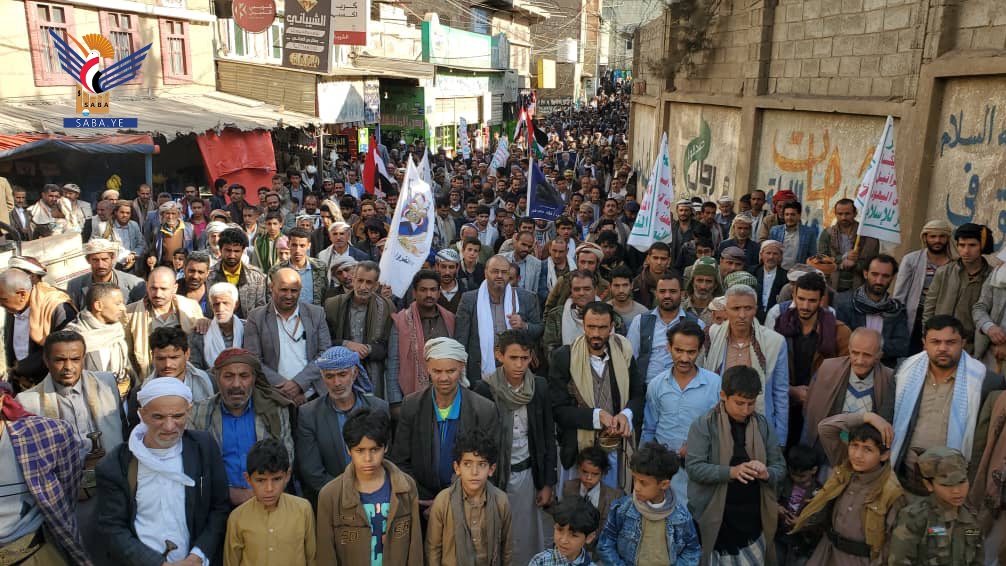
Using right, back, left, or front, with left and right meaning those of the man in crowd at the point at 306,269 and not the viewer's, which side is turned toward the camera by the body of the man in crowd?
front

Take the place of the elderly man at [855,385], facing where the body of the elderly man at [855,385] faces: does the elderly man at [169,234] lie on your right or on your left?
on your right

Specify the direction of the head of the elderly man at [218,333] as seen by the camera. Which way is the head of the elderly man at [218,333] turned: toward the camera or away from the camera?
toward the camera

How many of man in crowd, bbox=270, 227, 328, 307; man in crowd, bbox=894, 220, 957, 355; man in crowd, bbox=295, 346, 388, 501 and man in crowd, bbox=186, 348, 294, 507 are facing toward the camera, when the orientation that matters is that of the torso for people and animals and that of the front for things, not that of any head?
4

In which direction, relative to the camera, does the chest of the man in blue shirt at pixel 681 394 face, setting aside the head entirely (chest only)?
toward the camera

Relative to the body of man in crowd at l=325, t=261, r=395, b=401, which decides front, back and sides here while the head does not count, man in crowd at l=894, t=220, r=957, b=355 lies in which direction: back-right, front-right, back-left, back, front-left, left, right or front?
left

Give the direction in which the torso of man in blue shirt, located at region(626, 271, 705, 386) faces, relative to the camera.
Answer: toward the camera

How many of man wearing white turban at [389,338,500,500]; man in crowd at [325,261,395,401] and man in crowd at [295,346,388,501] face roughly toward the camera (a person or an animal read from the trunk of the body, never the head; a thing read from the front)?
3

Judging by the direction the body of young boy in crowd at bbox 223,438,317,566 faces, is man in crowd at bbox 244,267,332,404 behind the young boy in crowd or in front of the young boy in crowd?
behind

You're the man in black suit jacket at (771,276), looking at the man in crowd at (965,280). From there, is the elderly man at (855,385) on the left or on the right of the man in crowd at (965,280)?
right

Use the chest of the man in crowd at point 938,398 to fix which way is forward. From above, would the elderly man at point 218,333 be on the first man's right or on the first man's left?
on the first man's right

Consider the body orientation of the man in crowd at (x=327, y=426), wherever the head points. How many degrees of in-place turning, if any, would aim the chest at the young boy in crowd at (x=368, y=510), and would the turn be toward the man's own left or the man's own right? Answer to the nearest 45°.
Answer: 0° — they already face them

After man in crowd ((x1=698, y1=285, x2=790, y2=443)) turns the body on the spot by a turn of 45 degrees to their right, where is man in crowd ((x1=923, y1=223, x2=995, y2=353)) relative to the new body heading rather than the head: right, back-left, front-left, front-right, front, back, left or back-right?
back

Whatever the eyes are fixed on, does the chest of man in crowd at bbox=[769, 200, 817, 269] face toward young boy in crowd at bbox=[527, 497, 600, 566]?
yes
